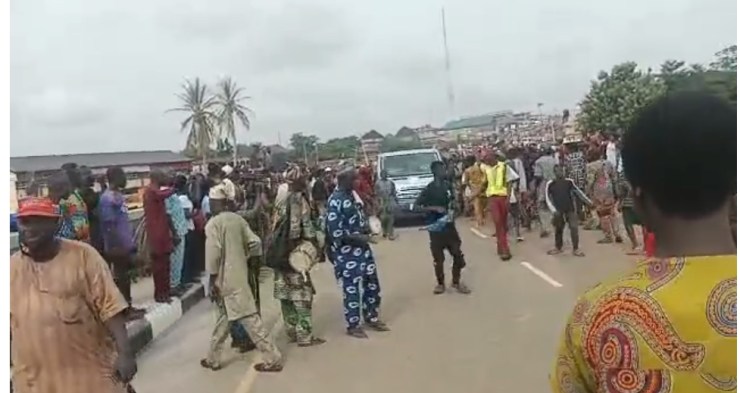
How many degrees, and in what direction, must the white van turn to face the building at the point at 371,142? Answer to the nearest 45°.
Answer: approximately 180°

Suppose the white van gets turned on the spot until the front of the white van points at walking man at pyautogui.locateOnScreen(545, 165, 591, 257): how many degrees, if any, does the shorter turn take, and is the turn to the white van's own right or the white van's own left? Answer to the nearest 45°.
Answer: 0° — it already faces them

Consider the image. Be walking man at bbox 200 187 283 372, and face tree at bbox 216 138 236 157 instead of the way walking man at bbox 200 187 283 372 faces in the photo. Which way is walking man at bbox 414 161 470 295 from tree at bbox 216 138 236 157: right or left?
right

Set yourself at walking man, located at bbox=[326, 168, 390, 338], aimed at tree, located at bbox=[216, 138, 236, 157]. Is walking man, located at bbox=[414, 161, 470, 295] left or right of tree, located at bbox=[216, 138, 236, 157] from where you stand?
right

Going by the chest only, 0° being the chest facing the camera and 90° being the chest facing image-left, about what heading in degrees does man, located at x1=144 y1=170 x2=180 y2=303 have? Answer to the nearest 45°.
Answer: approximately 270°
